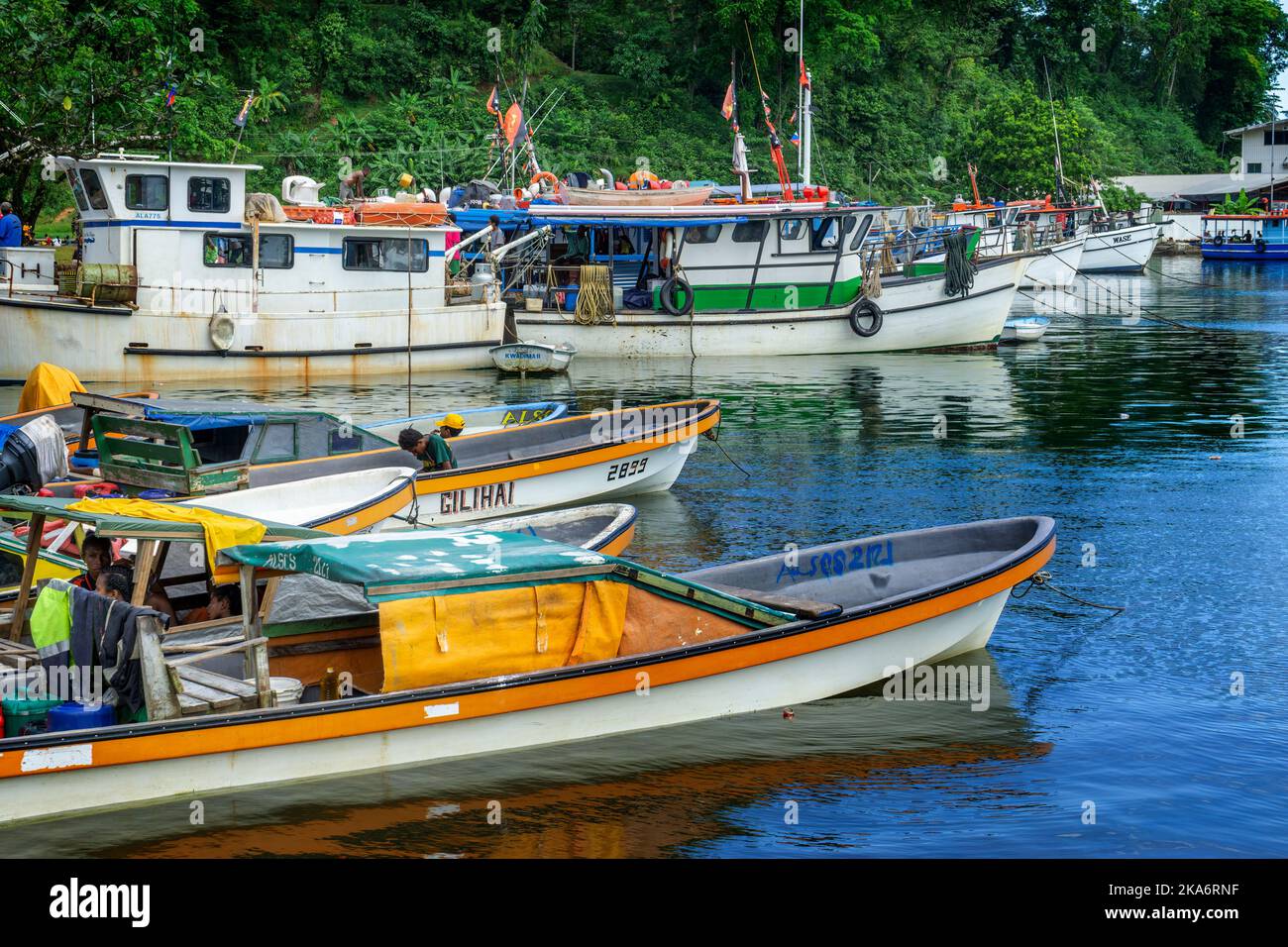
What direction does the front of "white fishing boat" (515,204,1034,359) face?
to the viewer's right

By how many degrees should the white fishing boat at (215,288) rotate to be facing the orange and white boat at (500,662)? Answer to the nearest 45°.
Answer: approximately 90° to its left

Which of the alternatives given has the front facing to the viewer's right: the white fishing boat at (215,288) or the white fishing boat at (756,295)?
the white fishing boat at (756,295)

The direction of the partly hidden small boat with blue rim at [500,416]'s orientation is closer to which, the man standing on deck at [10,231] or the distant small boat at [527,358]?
the distant small boat

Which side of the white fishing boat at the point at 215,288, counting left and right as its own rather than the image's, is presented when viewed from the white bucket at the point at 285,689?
left

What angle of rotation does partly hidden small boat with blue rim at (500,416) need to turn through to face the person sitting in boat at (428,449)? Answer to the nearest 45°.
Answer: approximately 90° to its right

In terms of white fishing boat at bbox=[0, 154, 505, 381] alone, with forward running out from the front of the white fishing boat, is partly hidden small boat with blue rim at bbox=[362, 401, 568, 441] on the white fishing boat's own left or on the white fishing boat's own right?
on the white fishing boat's own left

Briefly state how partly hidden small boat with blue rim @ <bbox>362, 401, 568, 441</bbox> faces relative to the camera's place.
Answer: facing to the right of the viewer

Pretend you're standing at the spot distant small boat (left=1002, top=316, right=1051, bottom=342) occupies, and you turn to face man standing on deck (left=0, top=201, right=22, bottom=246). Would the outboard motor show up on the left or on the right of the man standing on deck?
left

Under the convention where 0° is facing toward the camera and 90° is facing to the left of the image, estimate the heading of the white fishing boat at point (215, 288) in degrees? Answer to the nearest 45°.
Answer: approximately 90°

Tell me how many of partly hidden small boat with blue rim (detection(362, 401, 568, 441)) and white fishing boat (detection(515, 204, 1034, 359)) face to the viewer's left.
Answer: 0

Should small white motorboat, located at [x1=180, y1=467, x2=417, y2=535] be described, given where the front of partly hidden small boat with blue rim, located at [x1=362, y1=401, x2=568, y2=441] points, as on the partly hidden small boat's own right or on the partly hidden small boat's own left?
on the partly hidden small boat's own right
